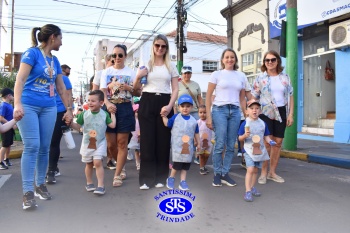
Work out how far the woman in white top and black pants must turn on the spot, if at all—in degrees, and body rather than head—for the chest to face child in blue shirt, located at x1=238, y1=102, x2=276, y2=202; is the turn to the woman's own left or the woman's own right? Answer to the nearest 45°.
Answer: approximately 90° to the woman's own left

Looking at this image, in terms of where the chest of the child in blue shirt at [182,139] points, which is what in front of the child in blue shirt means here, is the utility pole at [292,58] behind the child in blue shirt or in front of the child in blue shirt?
behind

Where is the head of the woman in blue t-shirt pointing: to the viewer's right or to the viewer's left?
to the viewer's right

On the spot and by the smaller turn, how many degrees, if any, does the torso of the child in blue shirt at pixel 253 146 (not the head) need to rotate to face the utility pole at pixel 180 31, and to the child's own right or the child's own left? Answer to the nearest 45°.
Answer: approximately 180°

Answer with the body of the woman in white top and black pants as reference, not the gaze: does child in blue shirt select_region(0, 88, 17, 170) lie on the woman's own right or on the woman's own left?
on the woman's own right

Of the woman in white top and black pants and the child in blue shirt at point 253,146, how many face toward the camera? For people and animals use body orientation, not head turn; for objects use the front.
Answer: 2

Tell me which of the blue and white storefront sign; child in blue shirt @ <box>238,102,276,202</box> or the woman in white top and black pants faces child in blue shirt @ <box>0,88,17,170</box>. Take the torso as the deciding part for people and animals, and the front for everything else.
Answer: the blue and white storefront sign

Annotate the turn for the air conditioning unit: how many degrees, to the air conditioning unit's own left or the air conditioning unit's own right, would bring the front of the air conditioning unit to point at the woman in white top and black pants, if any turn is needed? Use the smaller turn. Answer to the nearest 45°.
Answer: approximately 45° to the air conditioning unit's own left

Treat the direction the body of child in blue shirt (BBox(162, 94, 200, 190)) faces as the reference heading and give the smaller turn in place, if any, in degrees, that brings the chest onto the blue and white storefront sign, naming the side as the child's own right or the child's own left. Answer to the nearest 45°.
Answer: approximately 135° to the child's own left

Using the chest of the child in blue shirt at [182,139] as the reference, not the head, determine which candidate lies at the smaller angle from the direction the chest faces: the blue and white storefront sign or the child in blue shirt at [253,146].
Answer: the child in blue shirt

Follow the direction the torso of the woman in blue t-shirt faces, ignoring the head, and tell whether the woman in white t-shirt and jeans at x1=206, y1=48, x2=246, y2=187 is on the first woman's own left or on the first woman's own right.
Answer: on the first woman's own left

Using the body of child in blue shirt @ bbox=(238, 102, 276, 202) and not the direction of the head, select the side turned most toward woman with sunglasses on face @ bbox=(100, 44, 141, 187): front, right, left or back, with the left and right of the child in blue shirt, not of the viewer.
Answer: right
